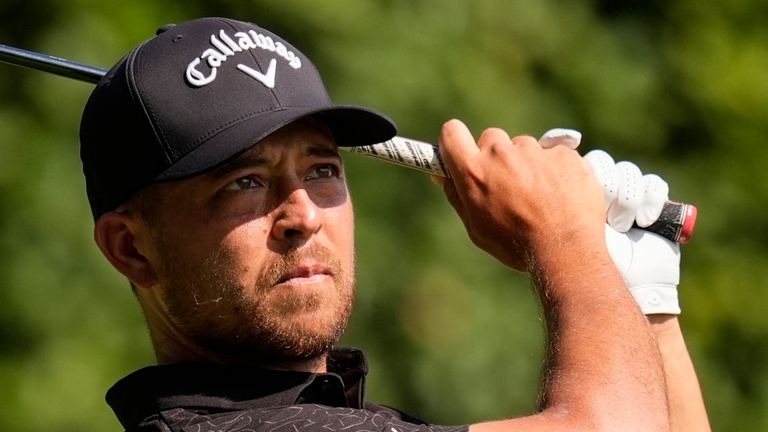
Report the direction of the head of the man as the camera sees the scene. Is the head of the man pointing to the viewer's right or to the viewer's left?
to the viewer's right

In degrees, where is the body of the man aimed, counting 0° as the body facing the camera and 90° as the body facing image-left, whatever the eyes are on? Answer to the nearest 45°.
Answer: approximately 315°
